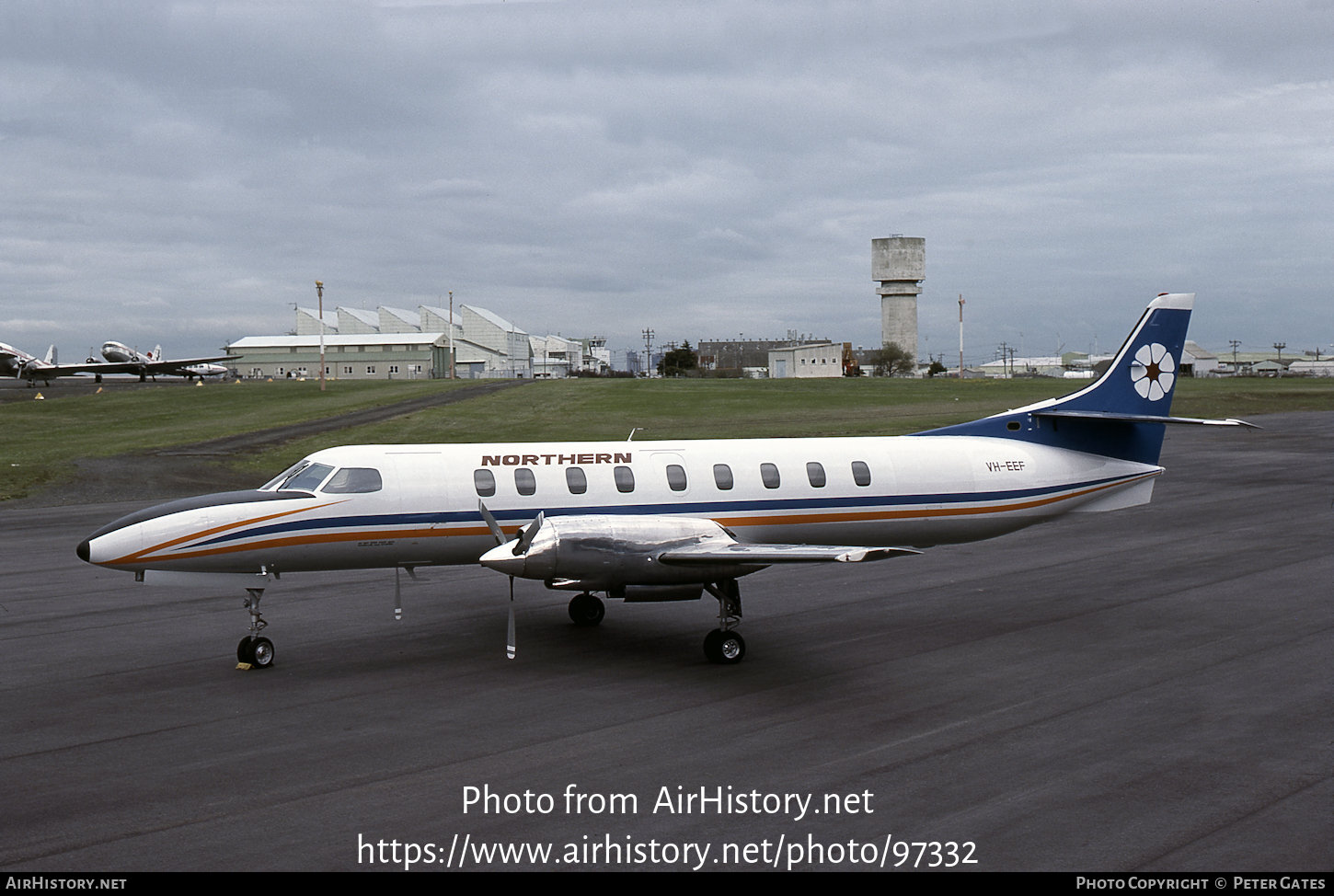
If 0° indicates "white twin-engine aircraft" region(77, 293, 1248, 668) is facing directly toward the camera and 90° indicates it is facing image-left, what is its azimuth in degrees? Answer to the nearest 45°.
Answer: approximately 45°
